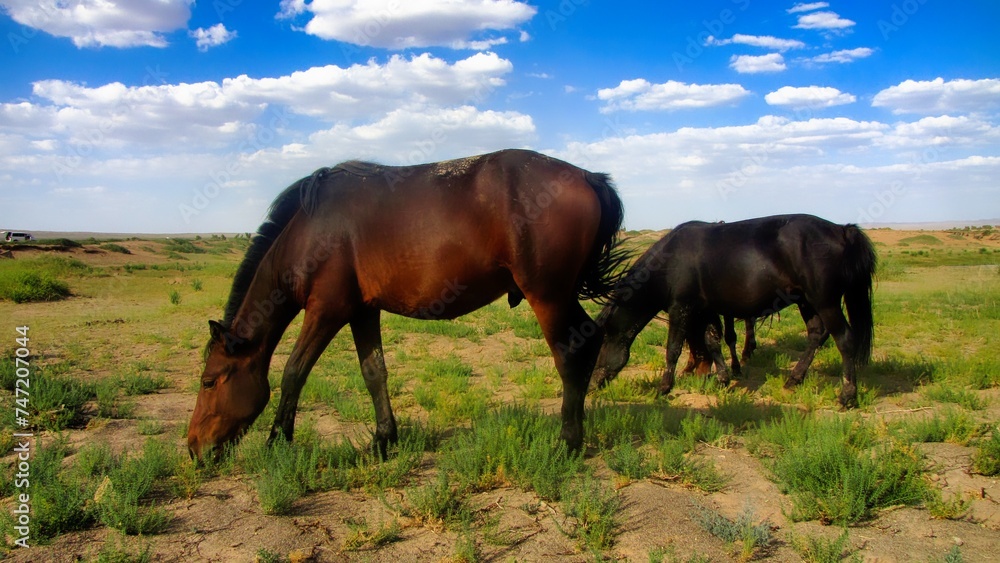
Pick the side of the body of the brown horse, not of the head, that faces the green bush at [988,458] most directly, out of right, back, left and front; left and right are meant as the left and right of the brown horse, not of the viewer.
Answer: back

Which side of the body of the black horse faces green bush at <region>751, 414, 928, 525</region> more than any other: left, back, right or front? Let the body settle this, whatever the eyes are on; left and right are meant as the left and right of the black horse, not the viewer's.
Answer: left

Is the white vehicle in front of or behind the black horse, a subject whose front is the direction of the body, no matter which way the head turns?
in front

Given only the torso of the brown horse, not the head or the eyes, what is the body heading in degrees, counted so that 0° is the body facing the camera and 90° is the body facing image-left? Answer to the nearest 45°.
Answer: approximately 90°

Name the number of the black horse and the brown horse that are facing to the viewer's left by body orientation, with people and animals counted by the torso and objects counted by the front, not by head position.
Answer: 2

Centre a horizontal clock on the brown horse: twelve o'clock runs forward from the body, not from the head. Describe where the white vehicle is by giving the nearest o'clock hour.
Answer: The white vehicle is roughly at 2 o'clock from the brown horse.

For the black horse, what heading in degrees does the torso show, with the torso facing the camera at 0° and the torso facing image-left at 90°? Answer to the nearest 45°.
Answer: approximately 90°
